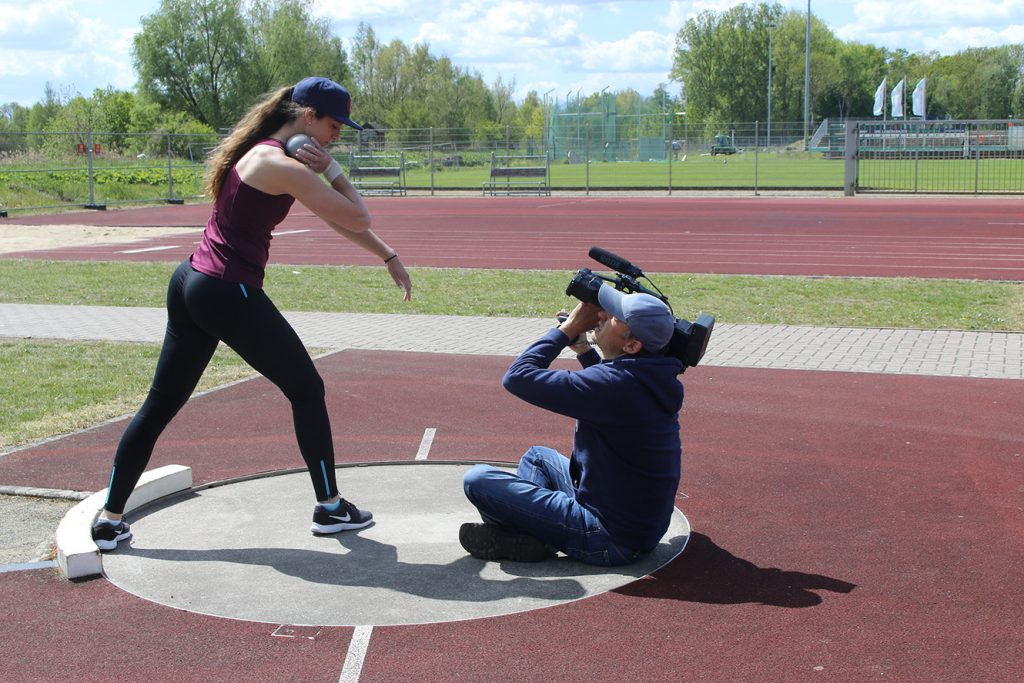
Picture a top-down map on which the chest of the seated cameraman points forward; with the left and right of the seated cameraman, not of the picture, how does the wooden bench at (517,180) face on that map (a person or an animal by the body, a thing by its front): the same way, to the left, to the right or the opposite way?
to the left

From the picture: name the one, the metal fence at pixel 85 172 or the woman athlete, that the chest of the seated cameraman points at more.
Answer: the woman athlete

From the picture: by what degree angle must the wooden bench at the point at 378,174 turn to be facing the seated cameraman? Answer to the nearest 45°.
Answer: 0° — it already faces them

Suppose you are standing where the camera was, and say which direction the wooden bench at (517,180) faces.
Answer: facing the viewer

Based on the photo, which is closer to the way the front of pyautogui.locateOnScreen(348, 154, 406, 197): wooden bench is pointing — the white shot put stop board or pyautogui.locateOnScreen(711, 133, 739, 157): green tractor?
the white shot put stop board

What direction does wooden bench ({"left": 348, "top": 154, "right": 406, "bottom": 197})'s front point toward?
toward the camera

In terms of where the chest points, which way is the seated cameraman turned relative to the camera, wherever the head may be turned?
to the viewer's left

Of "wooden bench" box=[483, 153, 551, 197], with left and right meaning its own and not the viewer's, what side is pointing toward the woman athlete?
front

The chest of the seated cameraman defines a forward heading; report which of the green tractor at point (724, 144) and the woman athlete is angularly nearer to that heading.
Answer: the woman athlete

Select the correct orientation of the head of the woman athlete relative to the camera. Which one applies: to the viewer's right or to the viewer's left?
to the viewer's right

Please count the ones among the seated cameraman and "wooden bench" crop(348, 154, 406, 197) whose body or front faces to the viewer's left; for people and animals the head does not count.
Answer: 1

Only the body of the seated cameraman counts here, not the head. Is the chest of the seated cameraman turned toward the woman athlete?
yes

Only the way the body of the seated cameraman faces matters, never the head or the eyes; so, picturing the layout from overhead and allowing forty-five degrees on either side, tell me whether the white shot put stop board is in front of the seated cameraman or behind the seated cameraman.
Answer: in front

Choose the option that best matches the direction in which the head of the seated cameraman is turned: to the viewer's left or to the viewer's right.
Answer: to the viewer's left
